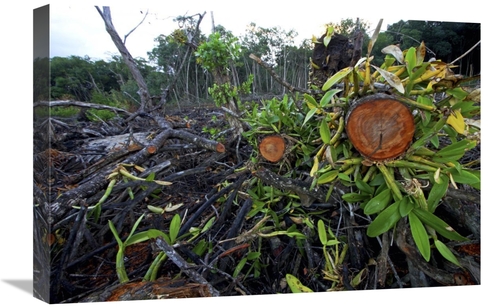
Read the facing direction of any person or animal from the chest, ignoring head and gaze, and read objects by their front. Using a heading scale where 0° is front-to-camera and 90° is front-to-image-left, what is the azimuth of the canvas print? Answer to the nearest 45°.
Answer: approximately 315°
